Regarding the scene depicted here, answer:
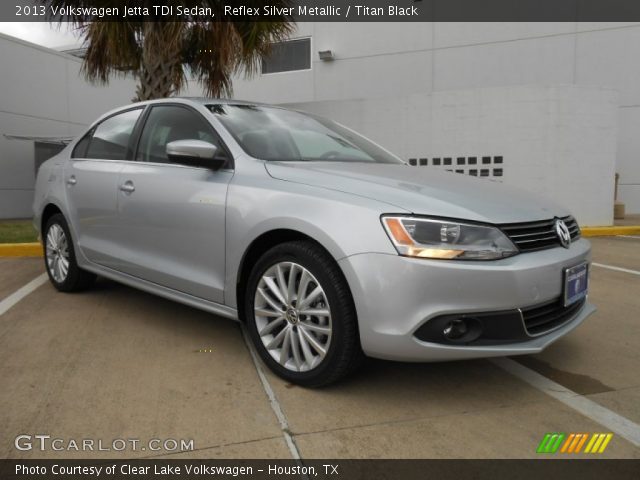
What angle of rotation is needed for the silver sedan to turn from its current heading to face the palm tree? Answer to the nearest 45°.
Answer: approximately 135° to its left

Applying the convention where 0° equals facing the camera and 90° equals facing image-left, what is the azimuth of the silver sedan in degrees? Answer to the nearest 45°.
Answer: approximately 315°
